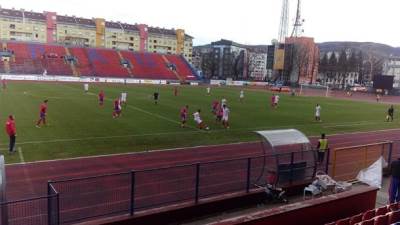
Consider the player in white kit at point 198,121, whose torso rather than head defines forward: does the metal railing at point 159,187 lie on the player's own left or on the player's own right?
on the player's own right

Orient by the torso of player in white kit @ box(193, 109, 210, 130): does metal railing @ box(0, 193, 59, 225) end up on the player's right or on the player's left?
on the player's left

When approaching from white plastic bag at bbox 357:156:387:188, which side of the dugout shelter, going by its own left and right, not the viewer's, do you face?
right

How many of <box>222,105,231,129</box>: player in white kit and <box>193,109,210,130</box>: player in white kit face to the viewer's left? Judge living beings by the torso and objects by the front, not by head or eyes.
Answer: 1

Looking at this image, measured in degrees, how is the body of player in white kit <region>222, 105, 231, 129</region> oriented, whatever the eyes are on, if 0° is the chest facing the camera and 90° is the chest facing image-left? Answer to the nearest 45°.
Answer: approximately 180°

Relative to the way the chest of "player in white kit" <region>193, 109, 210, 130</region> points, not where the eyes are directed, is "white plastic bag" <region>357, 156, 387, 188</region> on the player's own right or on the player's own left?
on the player's own left

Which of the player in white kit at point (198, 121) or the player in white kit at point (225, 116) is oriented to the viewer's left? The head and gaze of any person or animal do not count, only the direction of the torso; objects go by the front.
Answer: the player in white kit at point (198, 121)

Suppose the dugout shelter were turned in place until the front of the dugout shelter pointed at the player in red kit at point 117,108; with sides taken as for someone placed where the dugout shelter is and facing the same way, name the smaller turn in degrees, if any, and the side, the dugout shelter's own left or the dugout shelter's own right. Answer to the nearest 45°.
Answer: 0° — it already faces them

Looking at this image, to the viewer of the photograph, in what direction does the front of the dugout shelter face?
facing away from the viewer and to the left of the viewer

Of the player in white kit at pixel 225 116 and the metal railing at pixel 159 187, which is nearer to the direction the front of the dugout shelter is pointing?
the player in white kit

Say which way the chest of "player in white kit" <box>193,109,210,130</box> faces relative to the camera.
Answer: to the viewer's left

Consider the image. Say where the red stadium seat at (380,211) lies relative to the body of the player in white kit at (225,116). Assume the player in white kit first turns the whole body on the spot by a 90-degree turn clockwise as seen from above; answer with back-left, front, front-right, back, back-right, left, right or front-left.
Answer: right
